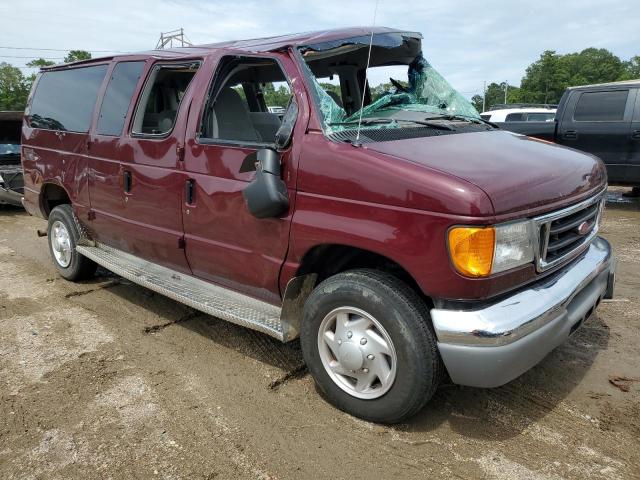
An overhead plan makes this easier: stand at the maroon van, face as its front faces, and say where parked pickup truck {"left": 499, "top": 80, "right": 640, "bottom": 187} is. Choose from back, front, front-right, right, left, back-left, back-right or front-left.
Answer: left

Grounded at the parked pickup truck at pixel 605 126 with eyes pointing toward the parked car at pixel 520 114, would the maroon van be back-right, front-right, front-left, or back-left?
back-left

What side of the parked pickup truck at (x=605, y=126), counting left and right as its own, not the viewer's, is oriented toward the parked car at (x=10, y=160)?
back

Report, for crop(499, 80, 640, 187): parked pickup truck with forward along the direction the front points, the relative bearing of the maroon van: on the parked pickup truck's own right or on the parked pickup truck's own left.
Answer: on the parked pickup truck's own right

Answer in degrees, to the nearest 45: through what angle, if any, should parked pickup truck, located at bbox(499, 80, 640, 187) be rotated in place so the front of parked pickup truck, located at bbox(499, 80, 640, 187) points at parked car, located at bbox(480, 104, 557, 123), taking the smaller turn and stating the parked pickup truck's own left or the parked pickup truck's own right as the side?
approximately 90° to the parked pickup truck's own left

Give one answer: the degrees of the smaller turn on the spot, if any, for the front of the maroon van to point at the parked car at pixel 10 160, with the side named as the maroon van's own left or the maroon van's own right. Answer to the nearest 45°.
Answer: approximately 180°

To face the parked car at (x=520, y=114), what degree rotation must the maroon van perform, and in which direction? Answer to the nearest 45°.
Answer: approximately 90° to its left

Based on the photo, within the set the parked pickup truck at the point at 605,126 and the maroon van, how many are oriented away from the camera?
0

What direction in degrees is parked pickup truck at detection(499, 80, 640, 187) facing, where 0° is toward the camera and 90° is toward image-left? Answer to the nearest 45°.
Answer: approximately 270°

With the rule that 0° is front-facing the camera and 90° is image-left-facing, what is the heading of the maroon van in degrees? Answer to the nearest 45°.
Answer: approximately 315°
